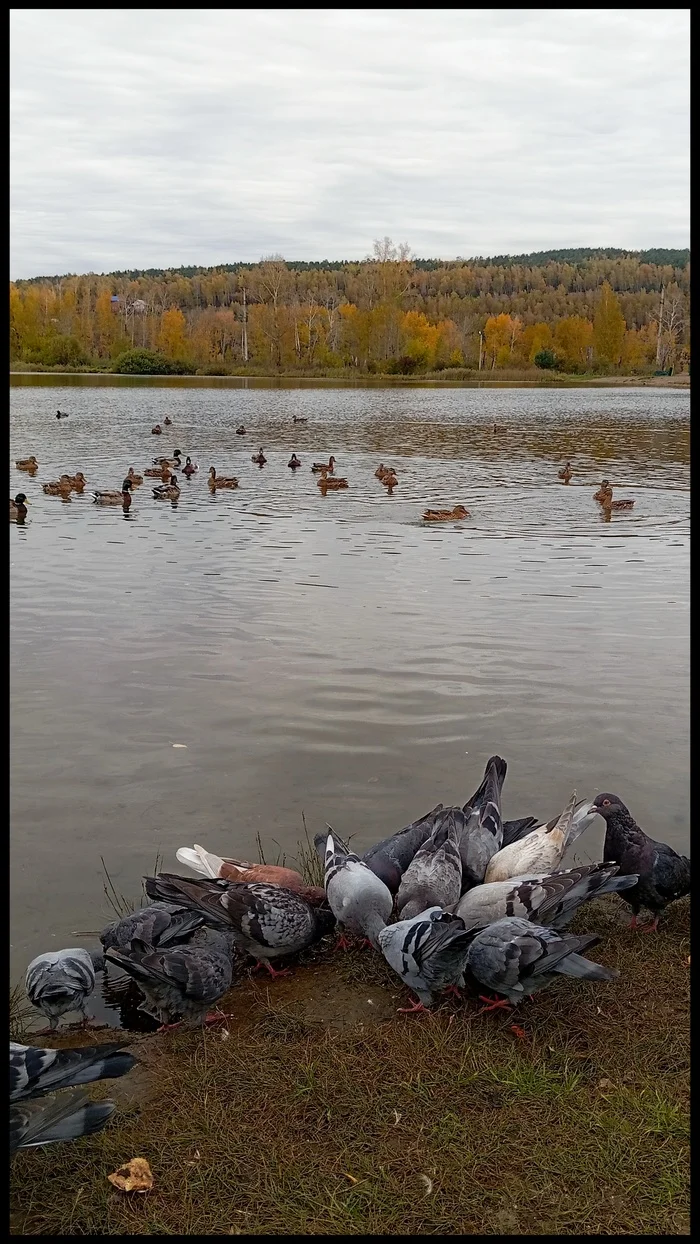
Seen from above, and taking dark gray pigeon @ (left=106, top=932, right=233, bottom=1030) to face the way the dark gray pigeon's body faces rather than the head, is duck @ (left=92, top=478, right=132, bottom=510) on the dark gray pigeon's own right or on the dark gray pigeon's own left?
on the dark gray pigeon's own left

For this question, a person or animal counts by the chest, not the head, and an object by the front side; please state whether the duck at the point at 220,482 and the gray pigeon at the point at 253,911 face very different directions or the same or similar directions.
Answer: very different directions

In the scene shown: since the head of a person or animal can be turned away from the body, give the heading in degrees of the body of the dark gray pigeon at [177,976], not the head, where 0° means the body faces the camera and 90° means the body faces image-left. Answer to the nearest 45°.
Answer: approximately 270°

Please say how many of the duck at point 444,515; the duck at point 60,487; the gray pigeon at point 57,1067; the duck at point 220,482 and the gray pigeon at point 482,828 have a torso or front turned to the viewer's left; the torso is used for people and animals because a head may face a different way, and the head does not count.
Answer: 2

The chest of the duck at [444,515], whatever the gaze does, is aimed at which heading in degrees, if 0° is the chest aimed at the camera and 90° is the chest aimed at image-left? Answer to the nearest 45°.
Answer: approximately 270°

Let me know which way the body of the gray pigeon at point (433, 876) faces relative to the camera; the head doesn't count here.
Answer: toward the camera

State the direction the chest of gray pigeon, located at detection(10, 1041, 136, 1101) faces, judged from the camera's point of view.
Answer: to the viewer's left

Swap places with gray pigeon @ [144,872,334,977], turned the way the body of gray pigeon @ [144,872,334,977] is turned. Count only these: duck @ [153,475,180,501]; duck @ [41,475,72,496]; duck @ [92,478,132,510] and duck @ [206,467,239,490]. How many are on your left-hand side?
4

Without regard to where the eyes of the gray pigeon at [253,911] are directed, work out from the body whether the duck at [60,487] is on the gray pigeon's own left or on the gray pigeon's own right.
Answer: on the gray pigeon's own left

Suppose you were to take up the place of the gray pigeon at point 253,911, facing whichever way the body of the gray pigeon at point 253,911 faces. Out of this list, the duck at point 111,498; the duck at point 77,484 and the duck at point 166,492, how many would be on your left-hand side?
3

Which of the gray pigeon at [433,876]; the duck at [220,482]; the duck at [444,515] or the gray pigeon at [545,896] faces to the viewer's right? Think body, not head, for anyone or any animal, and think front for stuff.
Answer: the duck at [444,515]
